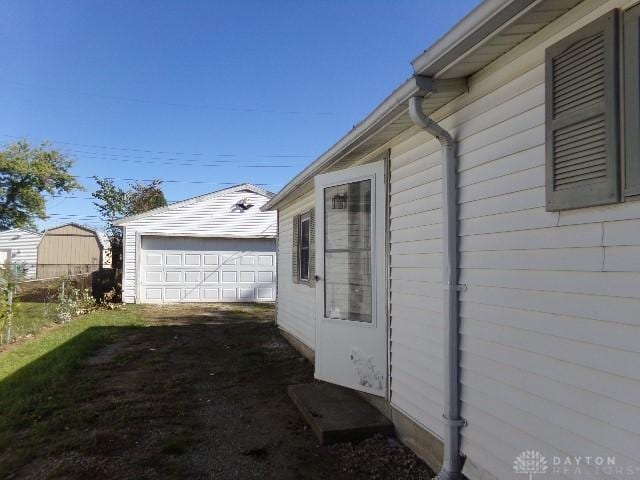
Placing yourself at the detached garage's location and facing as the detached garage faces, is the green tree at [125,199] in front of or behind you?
behind

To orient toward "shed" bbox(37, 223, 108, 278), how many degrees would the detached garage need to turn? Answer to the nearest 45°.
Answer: approximately 135° to its right

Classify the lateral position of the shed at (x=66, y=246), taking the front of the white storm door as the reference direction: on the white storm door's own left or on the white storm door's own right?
on the white storm door's own right

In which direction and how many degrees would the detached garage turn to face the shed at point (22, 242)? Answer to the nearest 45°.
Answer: approximately 135° to its right

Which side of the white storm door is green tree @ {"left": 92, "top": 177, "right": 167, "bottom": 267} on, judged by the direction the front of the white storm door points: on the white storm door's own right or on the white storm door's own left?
on the white storm door's own right

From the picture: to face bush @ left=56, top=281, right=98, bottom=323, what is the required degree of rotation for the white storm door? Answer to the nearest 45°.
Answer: approximately 90° to its right

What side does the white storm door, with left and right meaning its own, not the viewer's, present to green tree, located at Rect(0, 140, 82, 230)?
right

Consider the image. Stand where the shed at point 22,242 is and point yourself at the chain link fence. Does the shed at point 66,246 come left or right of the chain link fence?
left

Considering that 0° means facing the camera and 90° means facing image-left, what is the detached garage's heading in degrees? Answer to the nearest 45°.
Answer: approximately 0°

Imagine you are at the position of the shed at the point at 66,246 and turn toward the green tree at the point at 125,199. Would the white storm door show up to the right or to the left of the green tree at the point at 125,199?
right
